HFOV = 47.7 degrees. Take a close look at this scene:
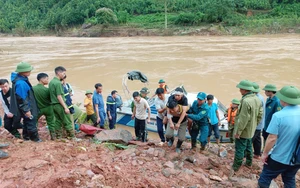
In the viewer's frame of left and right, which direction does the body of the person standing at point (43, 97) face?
facing away from the viewer and to the right of the viewer

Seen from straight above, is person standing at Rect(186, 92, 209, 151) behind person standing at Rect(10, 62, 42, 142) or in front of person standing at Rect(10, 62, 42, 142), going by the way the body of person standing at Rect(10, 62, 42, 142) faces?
in front

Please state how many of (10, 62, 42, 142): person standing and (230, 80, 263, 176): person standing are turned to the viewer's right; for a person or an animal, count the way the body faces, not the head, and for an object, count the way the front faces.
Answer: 1

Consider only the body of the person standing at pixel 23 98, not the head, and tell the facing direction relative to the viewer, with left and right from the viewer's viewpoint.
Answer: facing to the right of the viewer

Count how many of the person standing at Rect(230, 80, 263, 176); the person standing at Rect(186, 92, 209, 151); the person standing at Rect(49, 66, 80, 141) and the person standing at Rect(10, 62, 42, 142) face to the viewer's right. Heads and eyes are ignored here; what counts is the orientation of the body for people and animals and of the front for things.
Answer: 2

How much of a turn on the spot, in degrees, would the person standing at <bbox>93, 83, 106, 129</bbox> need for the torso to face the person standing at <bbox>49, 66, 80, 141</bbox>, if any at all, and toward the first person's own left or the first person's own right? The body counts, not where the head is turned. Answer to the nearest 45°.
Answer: approximately 45° to the first person's own right

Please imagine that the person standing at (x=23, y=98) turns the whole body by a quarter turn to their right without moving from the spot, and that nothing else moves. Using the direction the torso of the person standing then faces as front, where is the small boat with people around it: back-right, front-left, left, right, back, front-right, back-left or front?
back-left

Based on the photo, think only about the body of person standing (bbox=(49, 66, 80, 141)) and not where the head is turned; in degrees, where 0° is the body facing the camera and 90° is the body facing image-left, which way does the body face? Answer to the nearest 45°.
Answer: approximately 270°

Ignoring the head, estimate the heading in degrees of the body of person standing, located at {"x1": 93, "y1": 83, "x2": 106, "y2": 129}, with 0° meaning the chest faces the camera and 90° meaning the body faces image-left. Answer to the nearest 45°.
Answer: approximately 315°

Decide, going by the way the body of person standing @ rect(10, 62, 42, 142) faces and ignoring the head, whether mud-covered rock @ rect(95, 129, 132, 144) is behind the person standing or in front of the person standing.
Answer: in front

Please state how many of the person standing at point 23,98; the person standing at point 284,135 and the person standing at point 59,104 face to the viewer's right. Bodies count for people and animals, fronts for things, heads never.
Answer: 2

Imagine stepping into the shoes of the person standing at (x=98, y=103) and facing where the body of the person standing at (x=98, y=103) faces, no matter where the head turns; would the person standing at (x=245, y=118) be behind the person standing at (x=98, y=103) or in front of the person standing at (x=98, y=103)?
in front

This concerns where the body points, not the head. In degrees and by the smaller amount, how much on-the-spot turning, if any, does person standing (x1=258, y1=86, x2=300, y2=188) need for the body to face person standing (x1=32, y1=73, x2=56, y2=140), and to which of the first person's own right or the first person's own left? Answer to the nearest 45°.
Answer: approximately 45° to the first person's own left
